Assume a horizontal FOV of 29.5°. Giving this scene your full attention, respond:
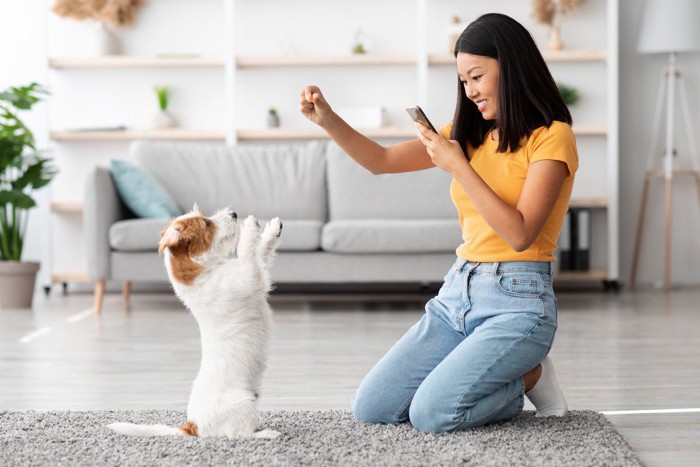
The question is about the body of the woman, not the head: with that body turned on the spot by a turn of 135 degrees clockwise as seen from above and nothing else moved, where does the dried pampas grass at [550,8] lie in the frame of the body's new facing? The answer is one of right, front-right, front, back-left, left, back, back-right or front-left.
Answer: front

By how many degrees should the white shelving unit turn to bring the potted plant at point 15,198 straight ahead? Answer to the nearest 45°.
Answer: approximately 45° to its right

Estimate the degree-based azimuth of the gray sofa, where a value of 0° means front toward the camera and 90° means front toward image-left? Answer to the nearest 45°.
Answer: approximately 0°

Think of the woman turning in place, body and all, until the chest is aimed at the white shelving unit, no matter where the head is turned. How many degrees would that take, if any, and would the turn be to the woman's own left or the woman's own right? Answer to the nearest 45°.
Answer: approximately 135° to the woman's own right

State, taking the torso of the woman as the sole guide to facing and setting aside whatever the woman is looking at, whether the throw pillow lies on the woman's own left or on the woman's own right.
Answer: on the woman's own right

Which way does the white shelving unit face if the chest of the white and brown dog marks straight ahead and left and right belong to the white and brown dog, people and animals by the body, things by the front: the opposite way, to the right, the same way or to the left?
to the right

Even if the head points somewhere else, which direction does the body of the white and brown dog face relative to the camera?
to the viewer's right

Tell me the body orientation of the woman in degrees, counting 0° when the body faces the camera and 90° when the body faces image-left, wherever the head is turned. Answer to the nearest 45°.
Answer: approximately 45°
